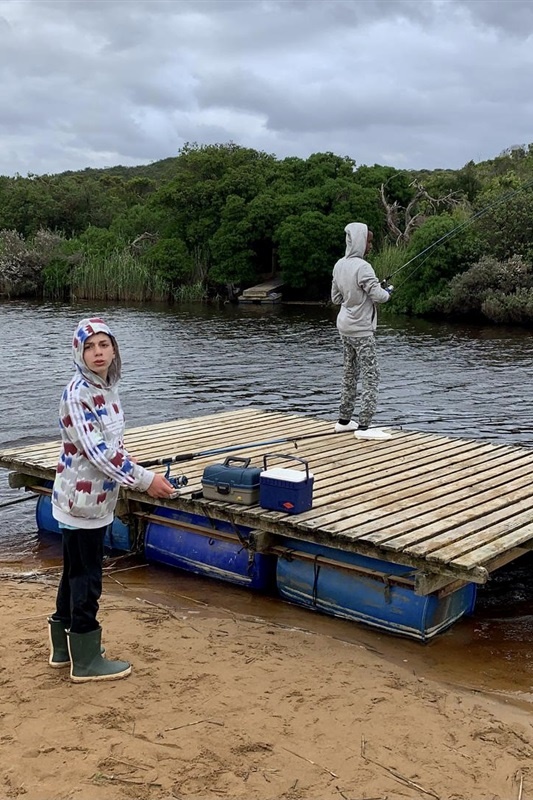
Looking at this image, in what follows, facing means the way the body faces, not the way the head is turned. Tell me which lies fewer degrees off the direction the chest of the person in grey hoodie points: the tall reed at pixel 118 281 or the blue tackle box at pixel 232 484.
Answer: the tall reed

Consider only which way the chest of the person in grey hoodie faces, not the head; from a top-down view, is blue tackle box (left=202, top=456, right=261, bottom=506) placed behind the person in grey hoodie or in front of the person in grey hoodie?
behind

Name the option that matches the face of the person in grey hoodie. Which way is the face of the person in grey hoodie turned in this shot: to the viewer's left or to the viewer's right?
to the viewer's right

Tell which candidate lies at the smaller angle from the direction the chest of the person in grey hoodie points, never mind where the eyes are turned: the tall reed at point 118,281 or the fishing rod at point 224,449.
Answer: the tall reed

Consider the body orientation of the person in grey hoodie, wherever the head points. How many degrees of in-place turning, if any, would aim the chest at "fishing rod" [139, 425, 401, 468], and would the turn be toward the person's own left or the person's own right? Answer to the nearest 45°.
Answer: approximately 180°

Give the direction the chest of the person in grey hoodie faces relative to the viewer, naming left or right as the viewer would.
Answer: facing away from the viewer and to the right of the viewer
